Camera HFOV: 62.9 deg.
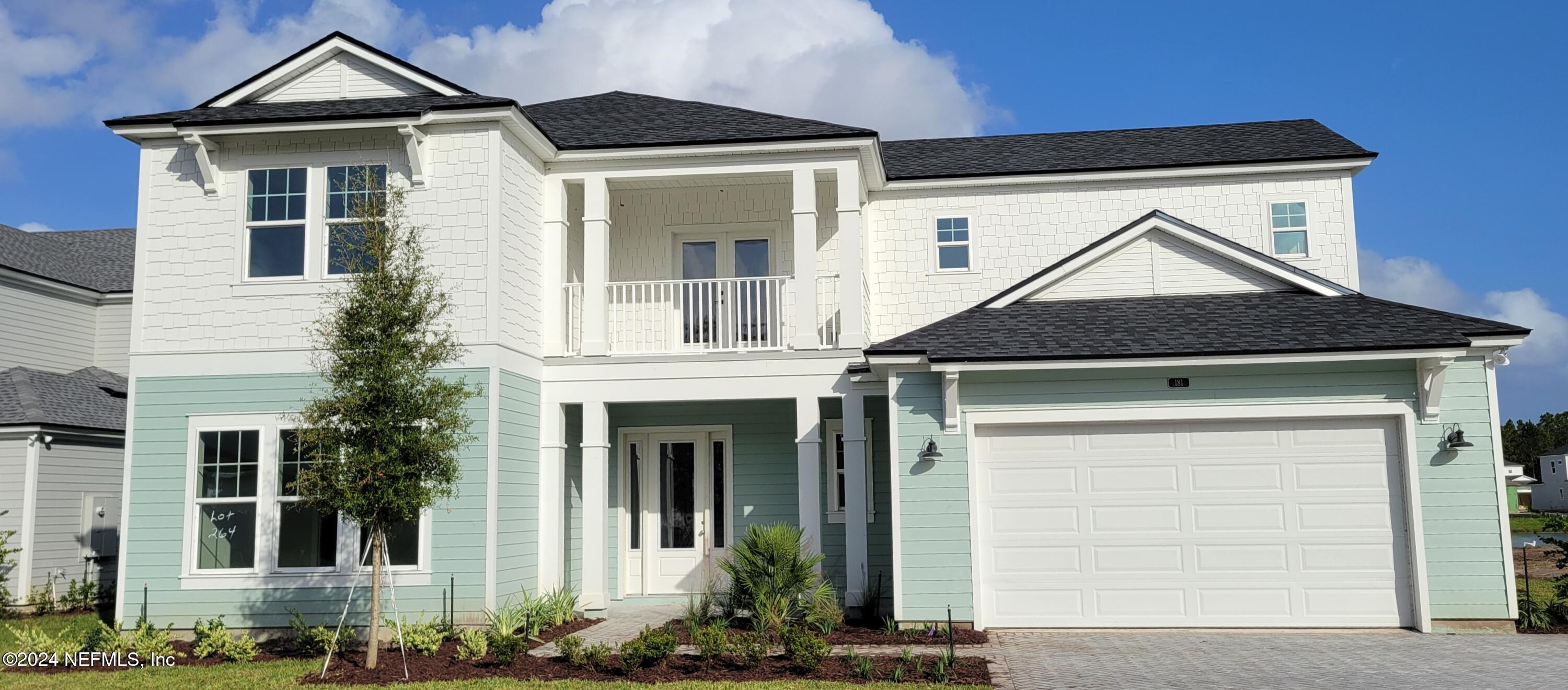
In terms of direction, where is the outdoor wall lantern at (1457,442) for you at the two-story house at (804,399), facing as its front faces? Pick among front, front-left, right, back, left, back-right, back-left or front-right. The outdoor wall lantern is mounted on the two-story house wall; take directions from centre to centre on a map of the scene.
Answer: left

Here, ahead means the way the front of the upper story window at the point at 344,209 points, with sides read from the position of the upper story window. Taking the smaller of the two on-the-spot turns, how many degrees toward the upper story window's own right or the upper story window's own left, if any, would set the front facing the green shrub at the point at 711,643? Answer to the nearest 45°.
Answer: approximately 45° to the upper story window's own left

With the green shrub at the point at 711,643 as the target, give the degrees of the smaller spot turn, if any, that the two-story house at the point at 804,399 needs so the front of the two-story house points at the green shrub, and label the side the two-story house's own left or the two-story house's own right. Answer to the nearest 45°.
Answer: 0° — it already faces it

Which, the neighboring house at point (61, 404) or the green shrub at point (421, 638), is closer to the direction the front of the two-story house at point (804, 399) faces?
the green shrub

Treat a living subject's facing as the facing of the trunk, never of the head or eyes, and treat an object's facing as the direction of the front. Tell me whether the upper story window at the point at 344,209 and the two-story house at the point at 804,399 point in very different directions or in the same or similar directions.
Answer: same or similar directions

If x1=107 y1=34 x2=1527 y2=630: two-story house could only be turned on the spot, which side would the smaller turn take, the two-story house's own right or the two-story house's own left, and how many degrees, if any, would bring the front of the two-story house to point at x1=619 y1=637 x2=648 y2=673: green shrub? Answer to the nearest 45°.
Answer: approximately 45° to the two-story house's own right

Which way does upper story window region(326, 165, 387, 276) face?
toward the camera

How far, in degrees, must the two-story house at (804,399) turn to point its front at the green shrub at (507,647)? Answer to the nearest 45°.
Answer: approximately 45° to its right
